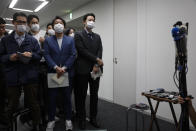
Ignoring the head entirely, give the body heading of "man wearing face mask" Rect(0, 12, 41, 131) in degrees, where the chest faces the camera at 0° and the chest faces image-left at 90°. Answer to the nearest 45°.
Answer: approximately 0°

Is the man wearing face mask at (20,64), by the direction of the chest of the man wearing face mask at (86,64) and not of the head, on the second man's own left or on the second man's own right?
on the second man's own right

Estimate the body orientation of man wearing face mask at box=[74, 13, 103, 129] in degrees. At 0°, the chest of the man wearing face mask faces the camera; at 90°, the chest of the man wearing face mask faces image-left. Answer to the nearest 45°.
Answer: approximately 315°

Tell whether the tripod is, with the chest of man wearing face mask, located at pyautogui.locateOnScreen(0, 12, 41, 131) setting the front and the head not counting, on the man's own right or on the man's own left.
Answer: on the man's own left

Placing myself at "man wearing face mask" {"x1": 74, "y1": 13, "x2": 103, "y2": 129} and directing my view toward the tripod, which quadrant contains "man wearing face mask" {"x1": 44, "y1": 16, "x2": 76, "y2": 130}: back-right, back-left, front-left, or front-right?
back-right

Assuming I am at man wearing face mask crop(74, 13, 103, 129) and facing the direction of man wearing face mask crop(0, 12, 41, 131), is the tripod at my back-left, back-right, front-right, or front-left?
back-left
